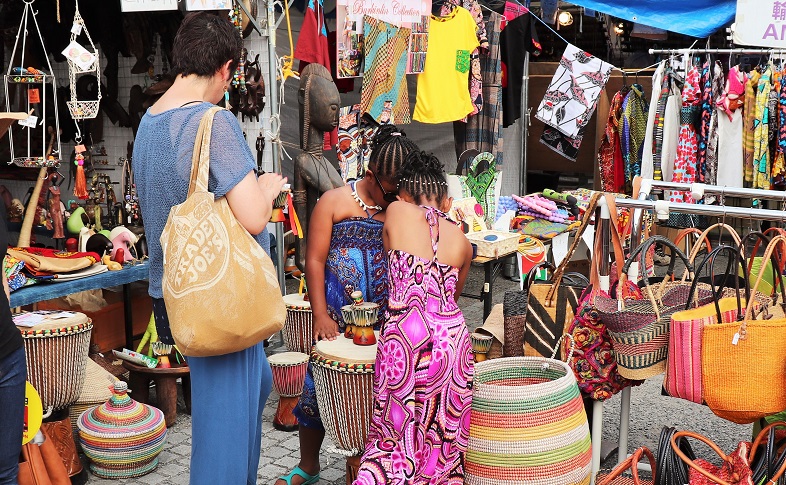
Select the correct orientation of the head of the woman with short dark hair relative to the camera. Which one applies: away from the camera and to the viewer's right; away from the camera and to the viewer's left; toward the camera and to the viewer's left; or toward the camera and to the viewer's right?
away from the camera and to the viewer's right

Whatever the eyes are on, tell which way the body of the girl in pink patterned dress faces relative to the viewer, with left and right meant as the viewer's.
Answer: facing away from the viewer

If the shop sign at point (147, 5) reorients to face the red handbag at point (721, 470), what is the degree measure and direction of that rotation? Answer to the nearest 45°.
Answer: approximately 45° to its left

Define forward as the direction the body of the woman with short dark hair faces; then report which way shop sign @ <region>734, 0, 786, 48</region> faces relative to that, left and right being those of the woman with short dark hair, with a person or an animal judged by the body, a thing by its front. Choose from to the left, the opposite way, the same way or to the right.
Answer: the opposite way

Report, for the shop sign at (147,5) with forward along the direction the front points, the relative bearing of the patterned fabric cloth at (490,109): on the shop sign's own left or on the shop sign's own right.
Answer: on the shop sign's own left

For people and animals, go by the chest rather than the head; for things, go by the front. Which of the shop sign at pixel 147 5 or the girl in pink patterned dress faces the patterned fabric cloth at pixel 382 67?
the girl in pink patterned dress

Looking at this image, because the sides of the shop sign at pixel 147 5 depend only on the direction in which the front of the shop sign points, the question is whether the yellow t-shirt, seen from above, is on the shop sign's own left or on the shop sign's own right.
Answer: on the shop sign's own left

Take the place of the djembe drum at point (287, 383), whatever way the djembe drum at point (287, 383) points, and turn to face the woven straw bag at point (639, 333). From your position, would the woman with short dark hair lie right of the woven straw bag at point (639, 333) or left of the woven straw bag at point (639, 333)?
right

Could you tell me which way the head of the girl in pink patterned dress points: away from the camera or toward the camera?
away from the camera

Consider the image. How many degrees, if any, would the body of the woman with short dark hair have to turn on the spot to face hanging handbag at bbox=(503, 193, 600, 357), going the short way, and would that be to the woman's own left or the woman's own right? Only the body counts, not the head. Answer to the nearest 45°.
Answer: approximately 45° to the woman's own right

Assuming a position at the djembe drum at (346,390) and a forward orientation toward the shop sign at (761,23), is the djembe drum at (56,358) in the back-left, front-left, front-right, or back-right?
back-left
